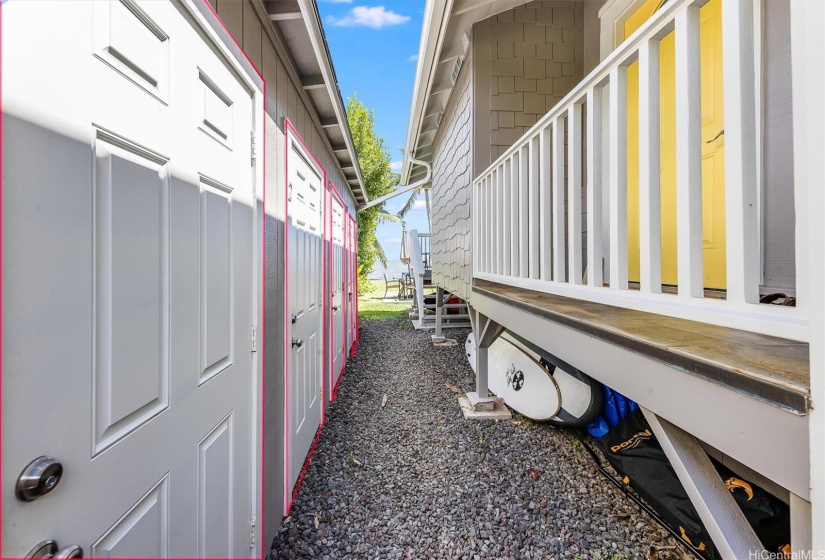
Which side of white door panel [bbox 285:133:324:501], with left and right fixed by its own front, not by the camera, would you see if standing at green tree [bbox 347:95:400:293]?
left

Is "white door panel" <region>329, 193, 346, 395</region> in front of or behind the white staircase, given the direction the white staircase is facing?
in front

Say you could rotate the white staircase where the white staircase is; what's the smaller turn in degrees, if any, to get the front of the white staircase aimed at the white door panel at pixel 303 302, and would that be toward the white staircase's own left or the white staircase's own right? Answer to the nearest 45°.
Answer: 0° — it already faces it

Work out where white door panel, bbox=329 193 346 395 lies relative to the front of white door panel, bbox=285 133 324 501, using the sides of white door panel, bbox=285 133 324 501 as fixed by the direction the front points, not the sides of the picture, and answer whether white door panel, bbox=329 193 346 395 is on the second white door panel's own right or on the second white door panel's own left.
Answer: on the second white door panel's own left

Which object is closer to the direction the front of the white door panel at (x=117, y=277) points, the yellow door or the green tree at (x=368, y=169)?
the yellow door

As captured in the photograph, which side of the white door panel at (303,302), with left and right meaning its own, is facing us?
right

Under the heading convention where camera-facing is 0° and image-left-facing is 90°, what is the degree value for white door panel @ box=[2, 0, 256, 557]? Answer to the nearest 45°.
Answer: approximately 315°
